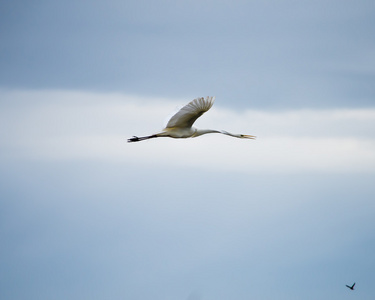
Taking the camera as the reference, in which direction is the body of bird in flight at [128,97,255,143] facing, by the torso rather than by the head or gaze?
to the viewer's right
